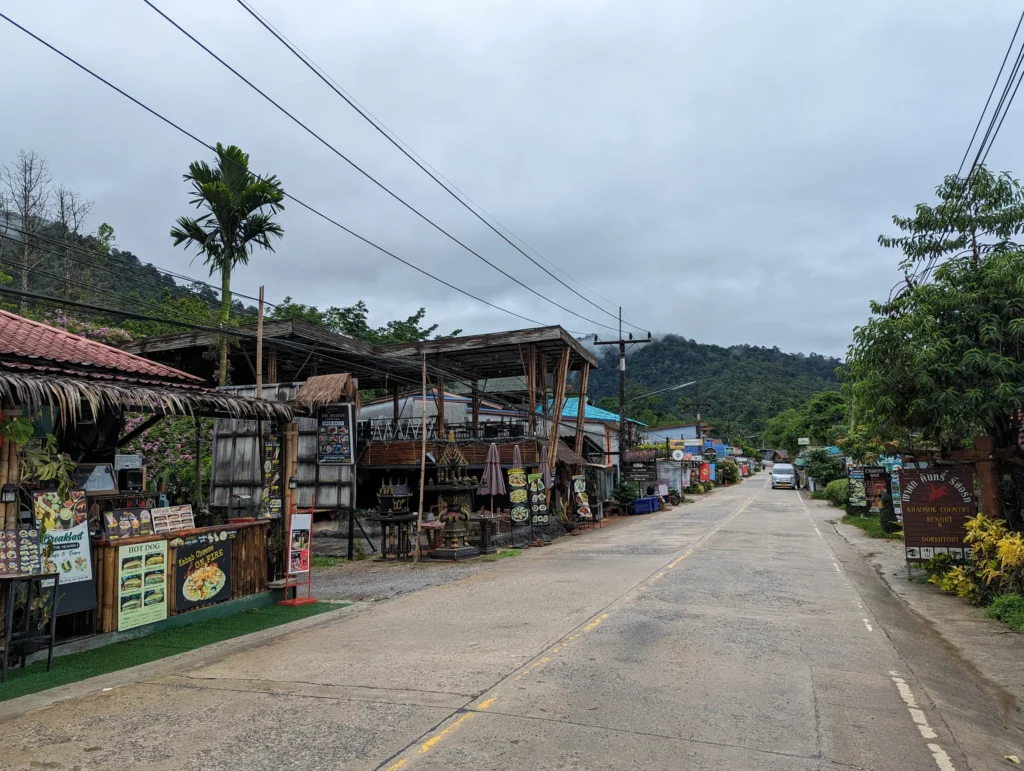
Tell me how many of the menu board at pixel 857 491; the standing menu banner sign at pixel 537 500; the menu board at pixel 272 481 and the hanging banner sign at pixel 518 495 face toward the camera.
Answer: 4

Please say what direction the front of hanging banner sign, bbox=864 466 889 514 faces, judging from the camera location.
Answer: facing the viewer

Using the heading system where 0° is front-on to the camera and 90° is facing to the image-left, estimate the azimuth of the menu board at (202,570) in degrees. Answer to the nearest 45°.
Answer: approximately 315°

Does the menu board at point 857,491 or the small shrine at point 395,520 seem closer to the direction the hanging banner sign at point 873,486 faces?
the small shrine

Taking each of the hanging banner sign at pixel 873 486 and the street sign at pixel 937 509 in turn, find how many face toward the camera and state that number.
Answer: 2

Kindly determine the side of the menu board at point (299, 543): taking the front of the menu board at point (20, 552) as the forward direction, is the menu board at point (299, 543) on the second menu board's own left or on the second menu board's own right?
on the second menu board's own left

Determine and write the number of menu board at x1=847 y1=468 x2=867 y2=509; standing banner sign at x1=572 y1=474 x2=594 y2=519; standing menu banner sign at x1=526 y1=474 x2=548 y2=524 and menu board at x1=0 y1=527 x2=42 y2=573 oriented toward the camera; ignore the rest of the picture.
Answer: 4

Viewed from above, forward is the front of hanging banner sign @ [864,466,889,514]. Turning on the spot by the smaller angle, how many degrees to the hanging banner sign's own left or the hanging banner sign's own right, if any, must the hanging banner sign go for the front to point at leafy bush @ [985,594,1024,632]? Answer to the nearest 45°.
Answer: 0° — it already faces it

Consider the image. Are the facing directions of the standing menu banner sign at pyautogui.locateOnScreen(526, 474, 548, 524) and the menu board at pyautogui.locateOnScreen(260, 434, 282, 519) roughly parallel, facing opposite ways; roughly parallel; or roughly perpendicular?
roughly parallel

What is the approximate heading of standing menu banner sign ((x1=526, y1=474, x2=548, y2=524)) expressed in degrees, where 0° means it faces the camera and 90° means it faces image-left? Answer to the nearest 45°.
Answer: approximately 0°

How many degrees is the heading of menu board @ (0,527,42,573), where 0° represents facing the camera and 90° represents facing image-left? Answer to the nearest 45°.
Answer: approximately 0°

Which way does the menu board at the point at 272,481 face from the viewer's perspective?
toward the camera

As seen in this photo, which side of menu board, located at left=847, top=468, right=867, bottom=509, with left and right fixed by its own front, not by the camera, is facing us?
front

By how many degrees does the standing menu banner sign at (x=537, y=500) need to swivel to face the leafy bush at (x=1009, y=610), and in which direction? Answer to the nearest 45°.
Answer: approximately 45° to its left

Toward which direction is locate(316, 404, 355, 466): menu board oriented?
toward the camera
